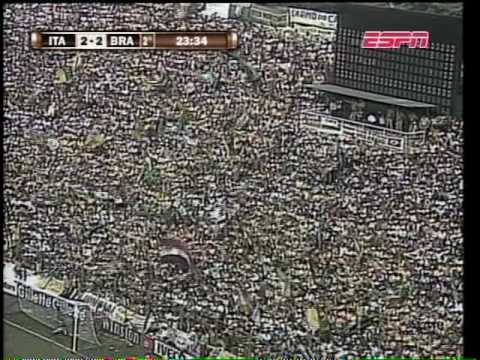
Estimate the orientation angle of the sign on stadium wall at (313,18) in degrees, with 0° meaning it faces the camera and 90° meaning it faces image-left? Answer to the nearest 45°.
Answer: approximately 45°

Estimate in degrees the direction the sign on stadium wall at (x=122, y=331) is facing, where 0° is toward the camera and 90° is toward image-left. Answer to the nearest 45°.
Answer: approximately 45°

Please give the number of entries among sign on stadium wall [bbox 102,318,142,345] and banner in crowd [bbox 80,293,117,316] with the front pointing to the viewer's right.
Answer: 0

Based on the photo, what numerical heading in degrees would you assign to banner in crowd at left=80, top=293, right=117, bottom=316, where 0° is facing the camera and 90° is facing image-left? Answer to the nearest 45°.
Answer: approximately 45°
